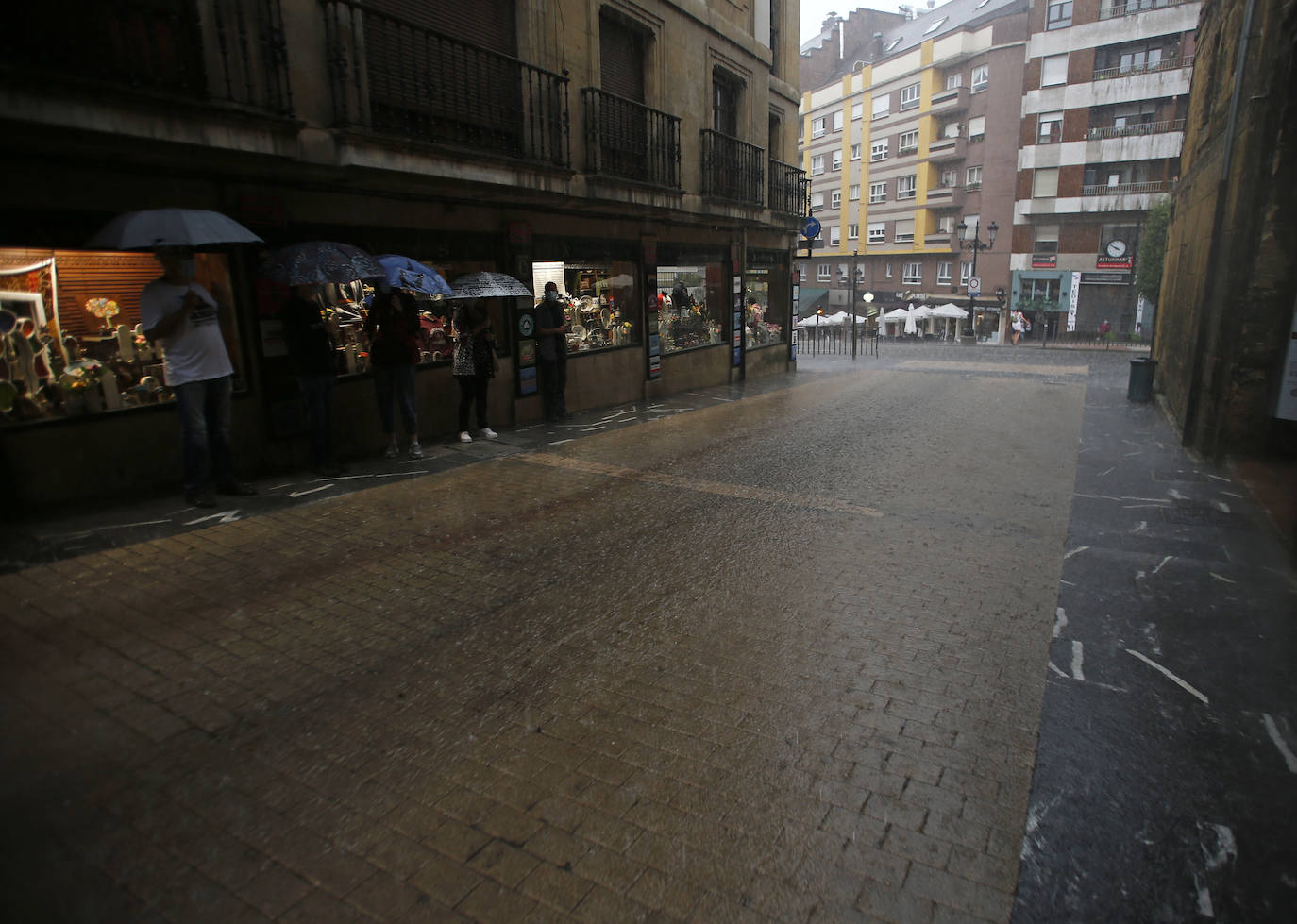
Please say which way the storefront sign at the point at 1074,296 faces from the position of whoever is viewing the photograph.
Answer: facing the viewer

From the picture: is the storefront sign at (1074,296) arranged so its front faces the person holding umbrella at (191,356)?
yes

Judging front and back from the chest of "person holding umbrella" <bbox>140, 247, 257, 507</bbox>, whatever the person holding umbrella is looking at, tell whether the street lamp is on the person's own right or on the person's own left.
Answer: on the person's own left

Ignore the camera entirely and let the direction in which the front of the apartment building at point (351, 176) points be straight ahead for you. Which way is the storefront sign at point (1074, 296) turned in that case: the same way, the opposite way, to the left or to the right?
to the right

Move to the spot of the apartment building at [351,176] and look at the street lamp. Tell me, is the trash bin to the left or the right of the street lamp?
right

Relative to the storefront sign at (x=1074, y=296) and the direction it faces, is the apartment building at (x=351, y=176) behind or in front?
in front

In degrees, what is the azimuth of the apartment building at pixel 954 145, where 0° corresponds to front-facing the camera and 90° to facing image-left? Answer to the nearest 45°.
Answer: approximately 45°

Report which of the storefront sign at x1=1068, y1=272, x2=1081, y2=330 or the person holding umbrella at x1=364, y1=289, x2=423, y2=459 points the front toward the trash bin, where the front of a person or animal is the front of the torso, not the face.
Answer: the storefront sign

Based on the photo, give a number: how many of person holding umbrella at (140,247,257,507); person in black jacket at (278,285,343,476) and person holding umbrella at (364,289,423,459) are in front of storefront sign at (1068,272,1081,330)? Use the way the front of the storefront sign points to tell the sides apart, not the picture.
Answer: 3
